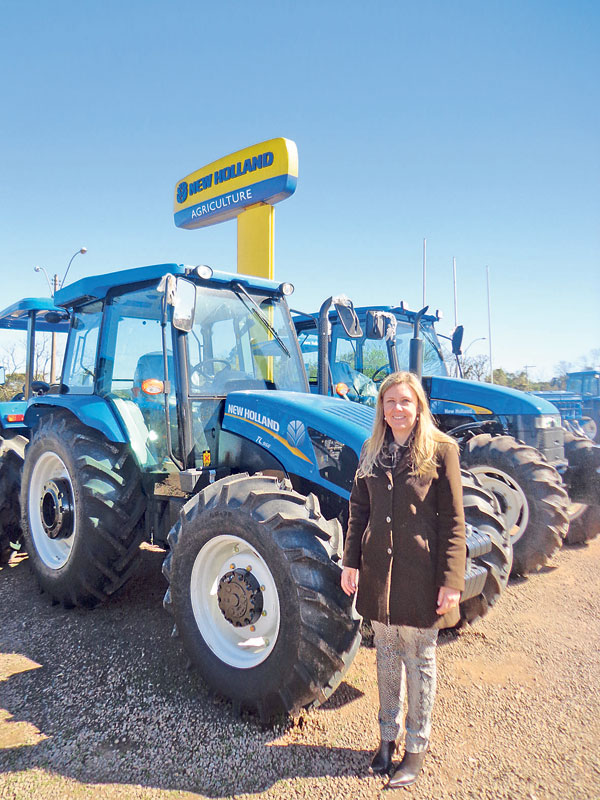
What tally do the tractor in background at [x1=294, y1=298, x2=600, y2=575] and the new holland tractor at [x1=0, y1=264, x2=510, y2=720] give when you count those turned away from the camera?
0

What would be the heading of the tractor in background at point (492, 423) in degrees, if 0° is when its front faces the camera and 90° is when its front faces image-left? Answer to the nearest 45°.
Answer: approximately 315°

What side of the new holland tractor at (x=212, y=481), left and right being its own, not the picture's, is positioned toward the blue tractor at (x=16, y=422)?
back

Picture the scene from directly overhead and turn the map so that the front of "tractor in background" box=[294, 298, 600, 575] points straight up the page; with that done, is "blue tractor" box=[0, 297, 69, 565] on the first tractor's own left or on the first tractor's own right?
on the first tractor's own right

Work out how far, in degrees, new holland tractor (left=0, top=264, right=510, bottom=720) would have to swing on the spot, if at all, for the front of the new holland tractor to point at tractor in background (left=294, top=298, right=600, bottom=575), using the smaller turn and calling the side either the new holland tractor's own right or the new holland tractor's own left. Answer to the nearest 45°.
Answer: approximately 90° to the new holland tractor's own left

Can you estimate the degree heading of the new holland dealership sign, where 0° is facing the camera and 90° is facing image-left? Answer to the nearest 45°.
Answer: approximately 45°

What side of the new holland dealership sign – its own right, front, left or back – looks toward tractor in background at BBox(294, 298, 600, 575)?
left

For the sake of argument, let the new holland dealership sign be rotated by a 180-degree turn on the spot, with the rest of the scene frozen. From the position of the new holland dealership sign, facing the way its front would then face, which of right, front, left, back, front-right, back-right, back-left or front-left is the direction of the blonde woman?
back-right

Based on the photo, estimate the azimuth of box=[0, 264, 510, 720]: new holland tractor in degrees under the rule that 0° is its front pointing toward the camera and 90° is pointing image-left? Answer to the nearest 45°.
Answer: approximately 315°

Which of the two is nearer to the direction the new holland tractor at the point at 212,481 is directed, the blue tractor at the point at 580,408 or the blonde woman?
the blonde woman

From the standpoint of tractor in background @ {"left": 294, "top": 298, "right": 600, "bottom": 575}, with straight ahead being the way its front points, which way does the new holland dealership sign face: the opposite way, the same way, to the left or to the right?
to the right

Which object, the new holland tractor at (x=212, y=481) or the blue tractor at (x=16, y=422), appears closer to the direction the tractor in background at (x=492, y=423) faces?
the new holland tractor
